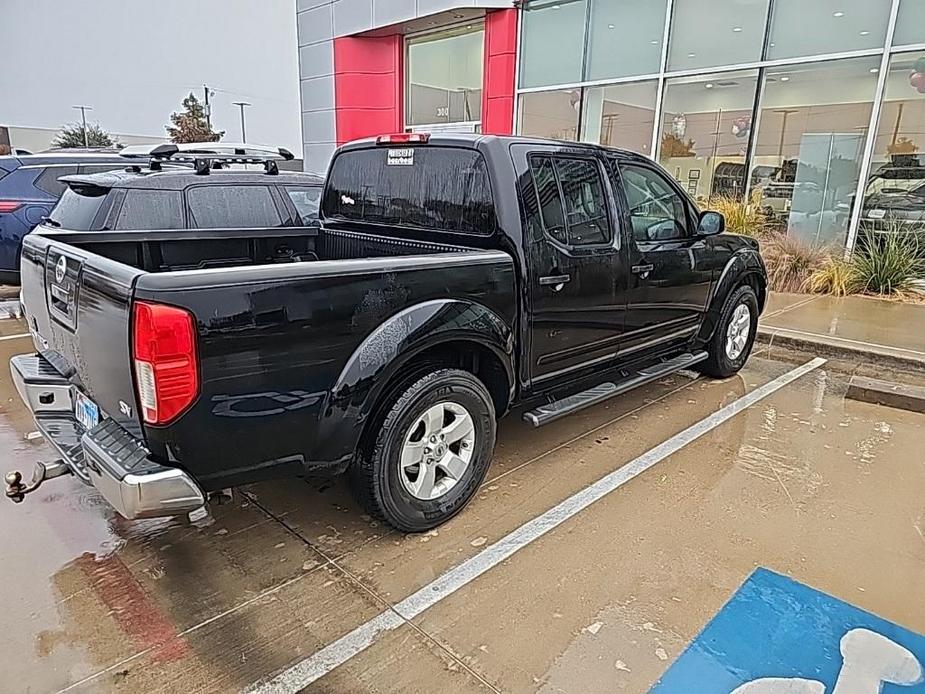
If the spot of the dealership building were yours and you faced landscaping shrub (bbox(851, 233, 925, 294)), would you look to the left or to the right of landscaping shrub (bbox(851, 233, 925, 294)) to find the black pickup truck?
right

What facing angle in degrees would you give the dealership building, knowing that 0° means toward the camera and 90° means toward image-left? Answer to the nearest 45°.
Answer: approximately 45°

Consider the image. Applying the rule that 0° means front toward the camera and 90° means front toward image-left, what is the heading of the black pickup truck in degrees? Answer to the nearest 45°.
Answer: approximately 225°

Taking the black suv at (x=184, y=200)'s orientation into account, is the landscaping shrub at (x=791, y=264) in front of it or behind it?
in front

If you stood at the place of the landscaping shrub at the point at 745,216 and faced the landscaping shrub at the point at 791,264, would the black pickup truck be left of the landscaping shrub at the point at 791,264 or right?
right

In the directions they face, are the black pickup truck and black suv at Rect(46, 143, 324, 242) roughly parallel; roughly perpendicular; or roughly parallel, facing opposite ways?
roughly parallel

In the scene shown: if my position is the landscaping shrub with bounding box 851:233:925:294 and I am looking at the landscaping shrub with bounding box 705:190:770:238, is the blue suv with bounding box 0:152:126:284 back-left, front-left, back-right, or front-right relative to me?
front-left

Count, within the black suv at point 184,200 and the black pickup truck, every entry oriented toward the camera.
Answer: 0

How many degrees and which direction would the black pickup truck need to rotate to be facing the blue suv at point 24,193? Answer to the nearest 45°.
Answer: approximately 90° to its left

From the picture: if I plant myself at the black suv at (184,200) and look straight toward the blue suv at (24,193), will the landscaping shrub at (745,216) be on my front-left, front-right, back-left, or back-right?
back-right

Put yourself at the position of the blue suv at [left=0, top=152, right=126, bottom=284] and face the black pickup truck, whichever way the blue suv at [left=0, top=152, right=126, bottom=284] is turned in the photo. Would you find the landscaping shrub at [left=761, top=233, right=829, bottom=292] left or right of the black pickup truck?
left

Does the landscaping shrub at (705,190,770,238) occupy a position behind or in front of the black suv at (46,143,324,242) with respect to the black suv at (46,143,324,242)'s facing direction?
in front

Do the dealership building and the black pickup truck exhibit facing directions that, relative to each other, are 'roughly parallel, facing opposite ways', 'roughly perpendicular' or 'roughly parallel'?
roughly parallel, facing opposite ways

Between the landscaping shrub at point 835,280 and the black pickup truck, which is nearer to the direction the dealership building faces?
the black pickup truck

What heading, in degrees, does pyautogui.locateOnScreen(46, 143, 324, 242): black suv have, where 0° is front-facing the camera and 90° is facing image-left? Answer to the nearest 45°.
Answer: approximately 225°

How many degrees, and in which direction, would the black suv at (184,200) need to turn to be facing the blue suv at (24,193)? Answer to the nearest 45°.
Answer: approximately 90° to its left

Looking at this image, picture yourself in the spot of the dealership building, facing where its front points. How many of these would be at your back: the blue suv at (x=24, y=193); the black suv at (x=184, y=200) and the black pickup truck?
0

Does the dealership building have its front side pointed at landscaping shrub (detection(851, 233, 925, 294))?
no
